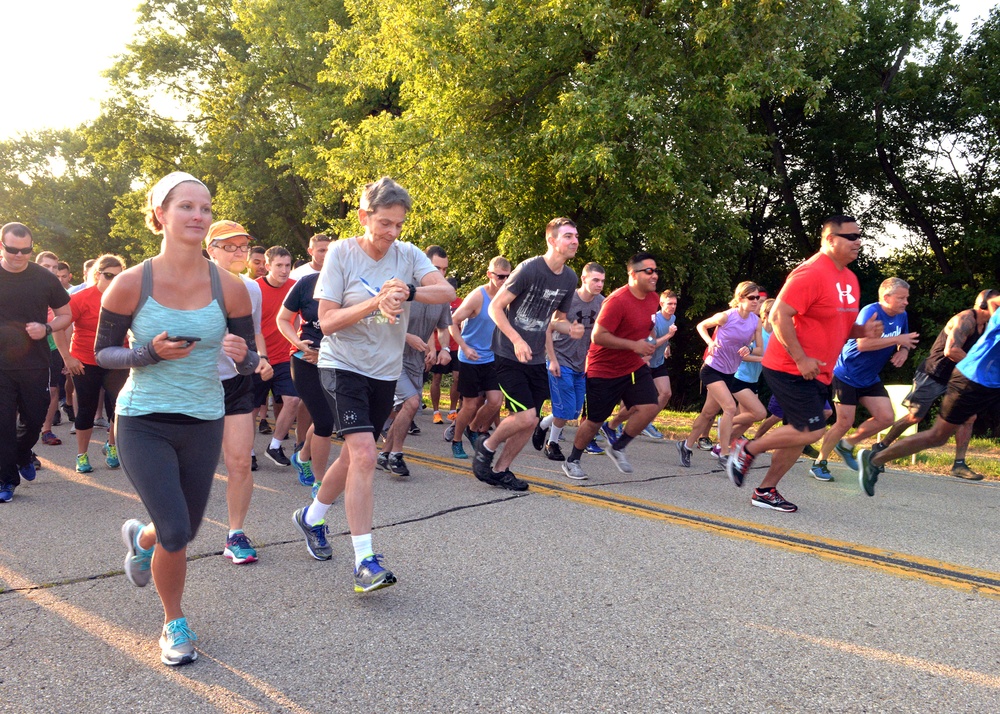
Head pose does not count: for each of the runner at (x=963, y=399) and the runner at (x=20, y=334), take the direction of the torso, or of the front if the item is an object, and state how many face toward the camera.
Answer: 1
